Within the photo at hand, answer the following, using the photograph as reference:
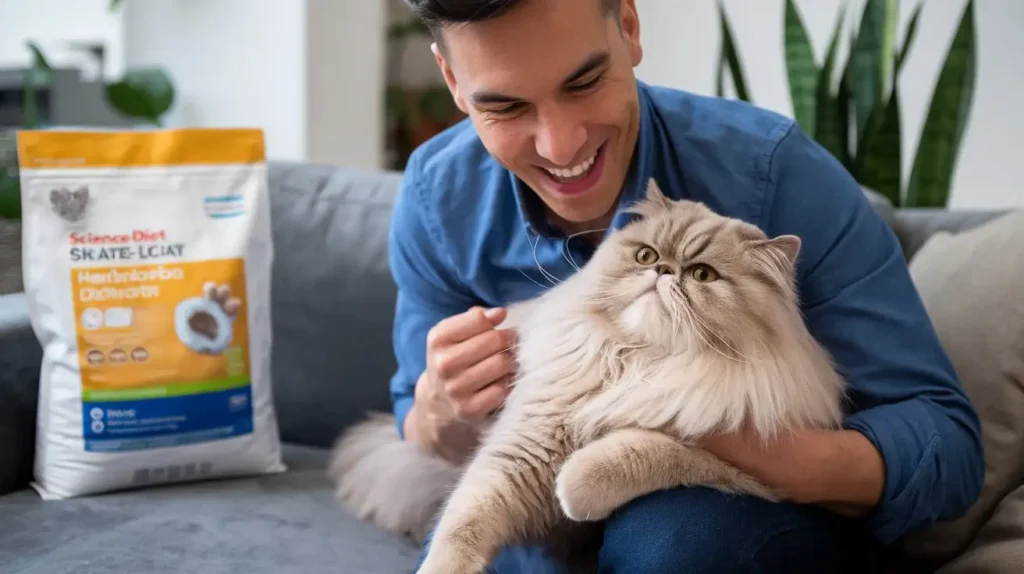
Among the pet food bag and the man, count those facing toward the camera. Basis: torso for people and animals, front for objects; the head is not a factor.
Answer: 2

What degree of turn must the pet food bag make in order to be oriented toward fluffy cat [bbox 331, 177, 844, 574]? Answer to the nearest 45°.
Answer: approximately 45° to its left

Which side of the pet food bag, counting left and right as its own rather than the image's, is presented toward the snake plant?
left

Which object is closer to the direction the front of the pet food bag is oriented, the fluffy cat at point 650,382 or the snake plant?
the fluffy cat

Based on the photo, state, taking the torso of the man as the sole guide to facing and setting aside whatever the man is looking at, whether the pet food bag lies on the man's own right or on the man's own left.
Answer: on the man's own right

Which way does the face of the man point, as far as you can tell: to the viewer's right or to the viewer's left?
to the viewer's right

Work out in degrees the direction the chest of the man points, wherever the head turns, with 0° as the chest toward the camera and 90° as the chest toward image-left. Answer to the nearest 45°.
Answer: approximately 0°
